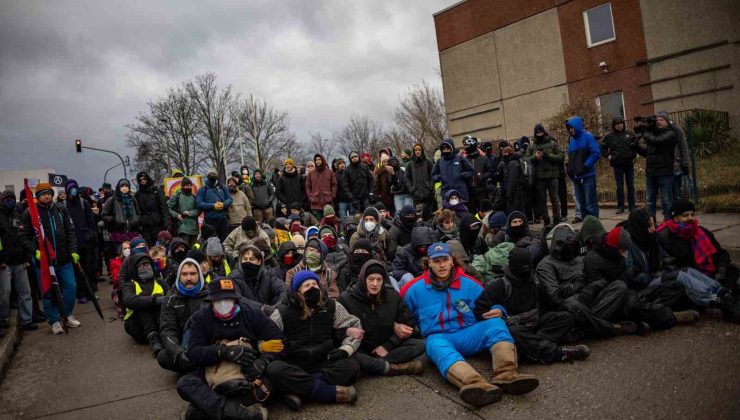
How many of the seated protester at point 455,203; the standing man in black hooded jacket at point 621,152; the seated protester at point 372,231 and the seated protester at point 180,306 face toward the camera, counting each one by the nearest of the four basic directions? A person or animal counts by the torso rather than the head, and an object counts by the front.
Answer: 4

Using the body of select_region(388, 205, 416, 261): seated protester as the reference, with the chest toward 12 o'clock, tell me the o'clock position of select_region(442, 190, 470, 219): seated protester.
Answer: select_region(442, 190, 470, 219): seated protester is roughly at 9 o'clock from select_region(388, 205, 416, 261): seated protester.

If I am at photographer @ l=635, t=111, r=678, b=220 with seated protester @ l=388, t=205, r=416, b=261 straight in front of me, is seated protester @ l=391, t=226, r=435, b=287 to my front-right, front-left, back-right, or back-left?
front-left

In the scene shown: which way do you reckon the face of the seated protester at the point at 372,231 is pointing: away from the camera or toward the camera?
toward the camera

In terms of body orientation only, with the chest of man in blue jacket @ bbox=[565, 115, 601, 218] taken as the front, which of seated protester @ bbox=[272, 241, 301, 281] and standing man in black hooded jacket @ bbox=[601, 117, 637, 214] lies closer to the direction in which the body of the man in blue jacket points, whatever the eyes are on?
the seated protester

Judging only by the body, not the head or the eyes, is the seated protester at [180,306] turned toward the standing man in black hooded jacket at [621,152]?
no

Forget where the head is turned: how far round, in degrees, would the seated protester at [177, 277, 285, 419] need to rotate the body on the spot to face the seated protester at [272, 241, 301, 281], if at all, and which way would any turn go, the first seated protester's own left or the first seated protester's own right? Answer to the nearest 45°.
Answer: approximately 180°

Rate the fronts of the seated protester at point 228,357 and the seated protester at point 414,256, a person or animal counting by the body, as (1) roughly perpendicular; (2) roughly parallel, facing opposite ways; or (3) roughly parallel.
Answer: roughly parallel

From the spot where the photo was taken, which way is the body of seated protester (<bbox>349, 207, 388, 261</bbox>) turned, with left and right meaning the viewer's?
facing the viewer

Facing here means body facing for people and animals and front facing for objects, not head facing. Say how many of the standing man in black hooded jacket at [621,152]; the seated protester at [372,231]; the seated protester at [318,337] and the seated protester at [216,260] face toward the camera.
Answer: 4

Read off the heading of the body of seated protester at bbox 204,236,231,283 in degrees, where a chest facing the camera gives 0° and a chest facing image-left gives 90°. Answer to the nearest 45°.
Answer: approximately 0°

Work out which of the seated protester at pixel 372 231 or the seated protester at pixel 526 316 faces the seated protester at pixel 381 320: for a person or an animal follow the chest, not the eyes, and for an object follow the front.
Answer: the seated protester at pixel 372 231

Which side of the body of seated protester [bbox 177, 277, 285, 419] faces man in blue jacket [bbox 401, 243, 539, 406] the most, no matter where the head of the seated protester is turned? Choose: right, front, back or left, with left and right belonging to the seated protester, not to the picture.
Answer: left

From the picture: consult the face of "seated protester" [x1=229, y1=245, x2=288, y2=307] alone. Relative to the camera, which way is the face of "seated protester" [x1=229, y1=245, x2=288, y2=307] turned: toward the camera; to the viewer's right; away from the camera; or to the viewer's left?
toward the camera

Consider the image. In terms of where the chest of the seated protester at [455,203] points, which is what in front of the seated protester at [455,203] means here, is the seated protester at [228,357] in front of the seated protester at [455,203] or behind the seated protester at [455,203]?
in front

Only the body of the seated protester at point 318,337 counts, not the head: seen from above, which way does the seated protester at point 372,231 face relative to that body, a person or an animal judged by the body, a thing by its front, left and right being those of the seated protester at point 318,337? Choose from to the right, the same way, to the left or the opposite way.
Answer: the same way

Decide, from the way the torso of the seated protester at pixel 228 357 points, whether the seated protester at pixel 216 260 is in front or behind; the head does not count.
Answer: behind

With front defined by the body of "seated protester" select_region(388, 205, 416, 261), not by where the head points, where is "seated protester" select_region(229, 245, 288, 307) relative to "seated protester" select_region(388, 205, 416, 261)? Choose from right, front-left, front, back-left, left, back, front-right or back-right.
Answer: right

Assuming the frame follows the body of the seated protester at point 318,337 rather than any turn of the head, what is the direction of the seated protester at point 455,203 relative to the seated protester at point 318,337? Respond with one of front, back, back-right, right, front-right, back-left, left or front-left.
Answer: back-left

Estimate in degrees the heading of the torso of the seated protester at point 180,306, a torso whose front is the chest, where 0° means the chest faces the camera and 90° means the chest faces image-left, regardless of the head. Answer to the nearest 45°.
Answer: approximately 0°

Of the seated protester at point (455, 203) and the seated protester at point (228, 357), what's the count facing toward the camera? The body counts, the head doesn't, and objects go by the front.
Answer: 2

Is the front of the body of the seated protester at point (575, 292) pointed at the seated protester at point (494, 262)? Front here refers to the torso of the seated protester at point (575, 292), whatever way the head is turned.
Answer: no

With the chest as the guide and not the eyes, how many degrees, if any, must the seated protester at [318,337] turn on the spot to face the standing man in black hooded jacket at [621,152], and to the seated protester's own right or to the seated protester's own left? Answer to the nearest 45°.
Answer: approximately 135° to the seated protester's own left

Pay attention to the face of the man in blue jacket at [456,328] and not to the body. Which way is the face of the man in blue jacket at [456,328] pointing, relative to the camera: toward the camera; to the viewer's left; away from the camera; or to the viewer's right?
toward the camera
